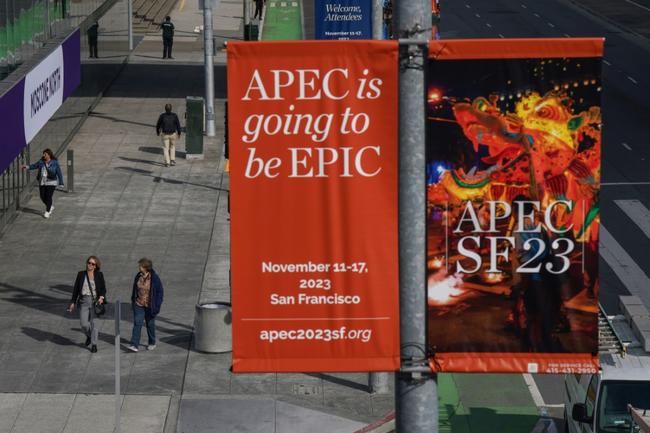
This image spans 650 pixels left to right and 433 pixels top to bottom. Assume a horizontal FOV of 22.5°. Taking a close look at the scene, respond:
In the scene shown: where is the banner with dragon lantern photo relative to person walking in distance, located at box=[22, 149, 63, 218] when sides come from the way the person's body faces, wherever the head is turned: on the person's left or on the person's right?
on the person's left

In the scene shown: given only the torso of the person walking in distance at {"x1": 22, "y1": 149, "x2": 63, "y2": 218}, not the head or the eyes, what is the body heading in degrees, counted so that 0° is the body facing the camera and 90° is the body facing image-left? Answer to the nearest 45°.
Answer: approximately 45°

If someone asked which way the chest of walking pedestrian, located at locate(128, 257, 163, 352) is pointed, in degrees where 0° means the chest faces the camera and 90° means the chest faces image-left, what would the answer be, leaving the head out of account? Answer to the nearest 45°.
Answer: approximately 45°

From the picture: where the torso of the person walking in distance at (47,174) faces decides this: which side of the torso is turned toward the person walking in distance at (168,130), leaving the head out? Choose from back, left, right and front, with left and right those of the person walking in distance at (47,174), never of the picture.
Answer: back

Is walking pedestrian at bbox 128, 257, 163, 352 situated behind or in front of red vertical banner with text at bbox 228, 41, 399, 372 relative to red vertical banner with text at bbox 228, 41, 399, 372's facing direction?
behind

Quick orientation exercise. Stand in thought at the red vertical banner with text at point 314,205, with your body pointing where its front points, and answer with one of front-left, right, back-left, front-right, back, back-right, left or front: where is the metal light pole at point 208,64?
back
